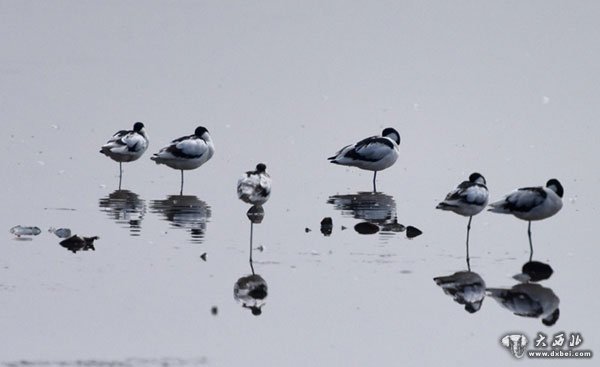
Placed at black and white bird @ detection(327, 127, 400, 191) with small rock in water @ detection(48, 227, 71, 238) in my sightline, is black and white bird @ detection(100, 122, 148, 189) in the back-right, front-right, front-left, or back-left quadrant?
front-right

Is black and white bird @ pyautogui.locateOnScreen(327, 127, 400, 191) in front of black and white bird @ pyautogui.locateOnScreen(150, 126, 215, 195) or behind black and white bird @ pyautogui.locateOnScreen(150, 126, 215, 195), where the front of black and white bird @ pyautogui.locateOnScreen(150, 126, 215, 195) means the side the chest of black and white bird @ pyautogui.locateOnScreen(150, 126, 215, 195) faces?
in front

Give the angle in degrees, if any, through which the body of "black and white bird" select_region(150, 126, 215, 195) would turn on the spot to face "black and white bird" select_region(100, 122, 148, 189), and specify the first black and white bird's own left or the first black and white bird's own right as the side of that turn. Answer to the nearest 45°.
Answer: approximately 135° to the first black and white bird's own left

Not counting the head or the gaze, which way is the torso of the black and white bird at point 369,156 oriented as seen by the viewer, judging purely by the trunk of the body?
to the viewer's right

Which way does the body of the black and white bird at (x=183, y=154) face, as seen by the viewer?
to the viewer's right

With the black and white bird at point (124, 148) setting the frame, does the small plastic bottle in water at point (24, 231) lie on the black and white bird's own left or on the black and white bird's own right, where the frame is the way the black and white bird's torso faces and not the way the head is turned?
on the black and white bird's own right

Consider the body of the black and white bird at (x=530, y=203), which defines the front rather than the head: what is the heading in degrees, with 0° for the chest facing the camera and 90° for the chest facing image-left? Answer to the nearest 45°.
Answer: approximately 270°

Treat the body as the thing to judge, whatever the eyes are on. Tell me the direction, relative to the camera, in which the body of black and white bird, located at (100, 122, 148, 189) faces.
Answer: to the viewer's right

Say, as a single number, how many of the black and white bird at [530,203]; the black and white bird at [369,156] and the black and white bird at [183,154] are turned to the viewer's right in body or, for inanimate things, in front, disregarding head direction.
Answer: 3

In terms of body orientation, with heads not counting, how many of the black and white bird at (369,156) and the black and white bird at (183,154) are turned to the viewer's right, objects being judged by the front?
2

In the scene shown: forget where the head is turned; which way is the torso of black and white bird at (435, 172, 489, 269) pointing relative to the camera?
to the viewer's right
